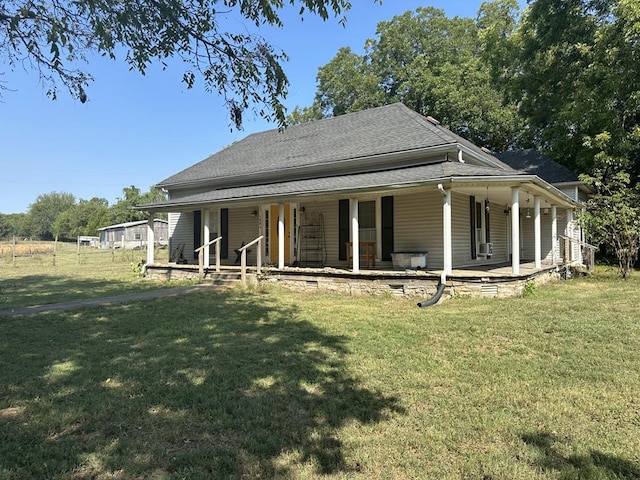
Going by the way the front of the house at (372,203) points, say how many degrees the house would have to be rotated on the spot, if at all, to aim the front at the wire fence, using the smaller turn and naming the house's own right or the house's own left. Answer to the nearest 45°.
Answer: approximately 90° to the house's own right

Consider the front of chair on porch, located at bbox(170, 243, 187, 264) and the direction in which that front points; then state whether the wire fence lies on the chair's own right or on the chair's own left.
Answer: on the chair's own right

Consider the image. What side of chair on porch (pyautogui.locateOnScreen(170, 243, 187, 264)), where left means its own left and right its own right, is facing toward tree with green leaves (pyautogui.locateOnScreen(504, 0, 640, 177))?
back

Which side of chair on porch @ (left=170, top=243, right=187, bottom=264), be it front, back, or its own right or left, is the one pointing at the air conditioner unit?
left

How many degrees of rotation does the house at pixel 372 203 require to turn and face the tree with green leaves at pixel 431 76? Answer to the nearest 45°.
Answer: approximately 135° to its right

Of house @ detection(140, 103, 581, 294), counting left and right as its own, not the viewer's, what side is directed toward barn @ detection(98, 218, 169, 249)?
right

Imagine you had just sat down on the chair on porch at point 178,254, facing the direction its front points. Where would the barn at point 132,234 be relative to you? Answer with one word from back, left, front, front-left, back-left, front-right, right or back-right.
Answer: back-right

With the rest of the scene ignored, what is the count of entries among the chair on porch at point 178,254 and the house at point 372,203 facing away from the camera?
0
